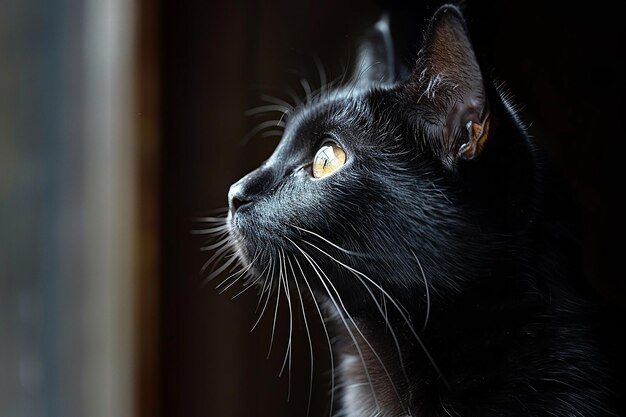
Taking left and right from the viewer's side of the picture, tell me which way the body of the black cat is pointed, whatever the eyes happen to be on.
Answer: facing to the left of the viewer
